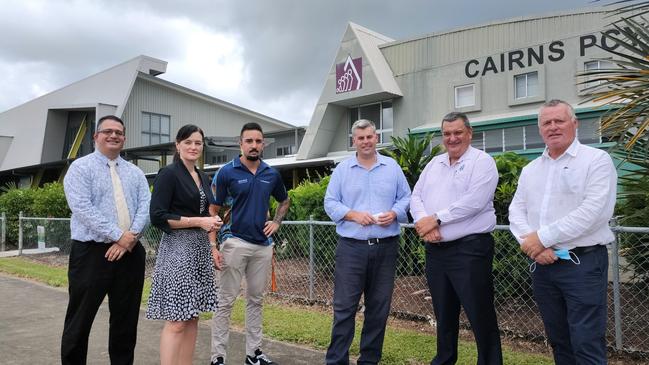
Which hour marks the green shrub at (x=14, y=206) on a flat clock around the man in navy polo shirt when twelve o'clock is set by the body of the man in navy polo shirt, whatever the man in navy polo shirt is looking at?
The green shrub is roughly at 5 o'clock from the man in navy polo shirt.

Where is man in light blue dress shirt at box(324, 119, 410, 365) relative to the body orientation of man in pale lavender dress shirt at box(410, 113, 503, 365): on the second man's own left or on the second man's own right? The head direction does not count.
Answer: on the second man's own right

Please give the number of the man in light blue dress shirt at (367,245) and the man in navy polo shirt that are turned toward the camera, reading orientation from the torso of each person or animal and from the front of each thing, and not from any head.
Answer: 2

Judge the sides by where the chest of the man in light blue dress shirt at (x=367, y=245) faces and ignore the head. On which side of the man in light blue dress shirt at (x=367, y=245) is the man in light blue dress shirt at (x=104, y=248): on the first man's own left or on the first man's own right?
on the first man's own right

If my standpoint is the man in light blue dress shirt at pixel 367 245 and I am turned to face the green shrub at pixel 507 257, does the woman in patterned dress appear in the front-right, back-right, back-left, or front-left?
back-left

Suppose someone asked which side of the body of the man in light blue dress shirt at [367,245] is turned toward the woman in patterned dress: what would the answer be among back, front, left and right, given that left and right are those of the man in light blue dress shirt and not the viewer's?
right

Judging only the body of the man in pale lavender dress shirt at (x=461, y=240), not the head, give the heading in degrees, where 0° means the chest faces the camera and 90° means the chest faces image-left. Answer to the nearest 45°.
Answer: approximately 45°

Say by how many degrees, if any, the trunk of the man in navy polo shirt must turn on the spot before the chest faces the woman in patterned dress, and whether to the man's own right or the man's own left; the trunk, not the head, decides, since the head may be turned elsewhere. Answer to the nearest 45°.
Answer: approximately 45° to the man's own right
